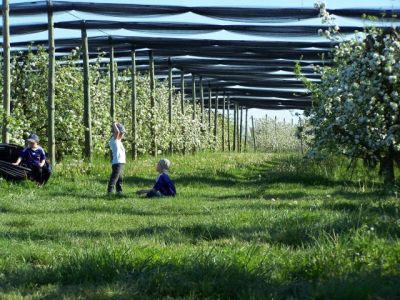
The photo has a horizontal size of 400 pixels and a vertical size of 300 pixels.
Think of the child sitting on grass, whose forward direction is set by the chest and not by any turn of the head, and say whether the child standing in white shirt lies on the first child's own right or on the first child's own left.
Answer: on the first child's own right

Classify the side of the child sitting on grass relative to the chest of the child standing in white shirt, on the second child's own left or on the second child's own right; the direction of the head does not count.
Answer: on the second child's own left

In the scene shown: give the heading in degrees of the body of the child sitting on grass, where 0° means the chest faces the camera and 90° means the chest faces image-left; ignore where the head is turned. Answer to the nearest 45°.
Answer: approximately 90°

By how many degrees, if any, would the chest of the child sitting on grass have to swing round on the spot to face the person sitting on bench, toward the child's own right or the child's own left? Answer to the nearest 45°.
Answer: approximately 45° to the child's own right
